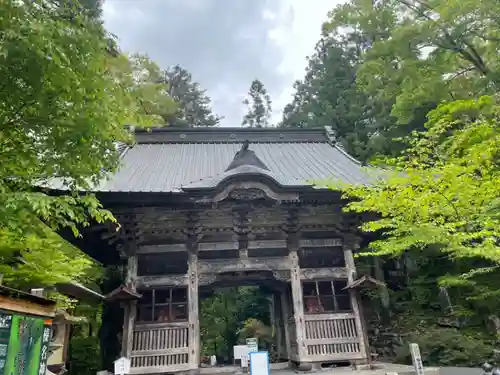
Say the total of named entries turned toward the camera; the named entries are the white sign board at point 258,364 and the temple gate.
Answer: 2

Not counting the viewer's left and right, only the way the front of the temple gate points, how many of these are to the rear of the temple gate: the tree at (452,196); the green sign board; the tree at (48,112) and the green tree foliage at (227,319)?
1

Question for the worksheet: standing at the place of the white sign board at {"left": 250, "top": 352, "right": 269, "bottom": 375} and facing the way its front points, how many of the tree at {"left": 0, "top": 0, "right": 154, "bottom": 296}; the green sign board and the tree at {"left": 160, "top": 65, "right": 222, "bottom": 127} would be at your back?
1

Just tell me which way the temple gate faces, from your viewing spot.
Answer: facing the viewer

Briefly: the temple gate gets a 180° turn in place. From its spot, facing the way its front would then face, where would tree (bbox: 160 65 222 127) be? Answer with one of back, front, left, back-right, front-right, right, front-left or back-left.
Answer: front

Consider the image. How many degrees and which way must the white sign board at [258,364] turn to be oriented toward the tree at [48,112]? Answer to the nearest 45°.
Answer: approximately 45° to its right

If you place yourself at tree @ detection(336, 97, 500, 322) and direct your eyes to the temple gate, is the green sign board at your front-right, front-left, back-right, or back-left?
front-left

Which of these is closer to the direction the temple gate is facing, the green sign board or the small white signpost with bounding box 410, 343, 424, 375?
the green sign board

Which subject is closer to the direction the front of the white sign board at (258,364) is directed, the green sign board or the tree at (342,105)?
the green sign board

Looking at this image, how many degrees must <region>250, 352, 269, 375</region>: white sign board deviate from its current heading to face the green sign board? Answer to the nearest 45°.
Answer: approximately 45° to its right

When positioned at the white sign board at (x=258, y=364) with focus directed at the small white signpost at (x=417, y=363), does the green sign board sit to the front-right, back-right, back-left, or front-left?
back-right

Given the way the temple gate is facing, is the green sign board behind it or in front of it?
in front
